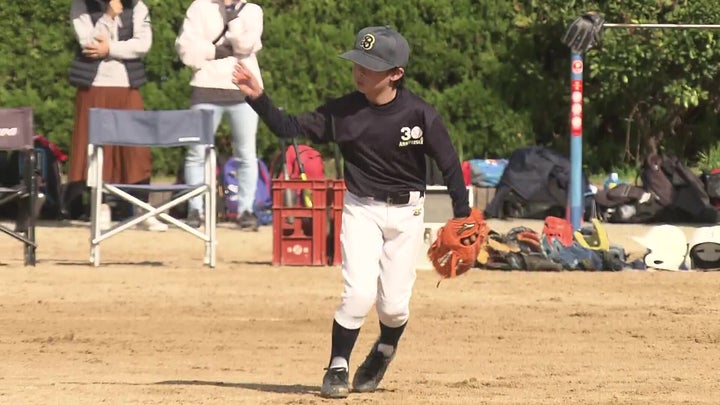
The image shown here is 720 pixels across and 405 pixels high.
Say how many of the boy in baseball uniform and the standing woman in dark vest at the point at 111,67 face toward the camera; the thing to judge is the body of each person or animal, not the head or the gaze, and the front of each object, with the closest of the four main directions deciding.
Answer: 2

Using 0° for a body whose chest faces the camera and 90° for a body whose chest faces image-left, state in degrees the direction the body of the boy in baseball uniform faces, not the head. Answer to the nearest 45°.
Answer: approximately 0°

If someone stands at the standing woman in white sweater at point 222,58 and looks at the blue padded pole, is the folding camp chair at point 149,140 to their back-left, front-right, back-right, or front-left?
back-right

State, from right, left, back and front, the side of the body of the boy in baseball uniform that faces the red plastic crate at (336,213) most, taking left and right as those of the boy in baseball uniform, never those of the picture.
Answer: back

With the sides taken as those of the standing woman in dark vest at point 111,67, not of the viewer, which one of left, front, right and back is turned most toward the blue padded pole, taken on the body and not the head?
left

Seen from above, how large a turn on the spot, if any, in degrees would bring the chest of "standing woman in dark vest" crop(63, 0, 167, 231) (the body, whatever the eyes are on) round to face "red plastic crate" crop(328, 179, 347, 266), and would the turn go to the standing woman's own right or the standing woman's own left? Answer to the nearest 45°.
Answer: approximately 45° to the standing woman's own left

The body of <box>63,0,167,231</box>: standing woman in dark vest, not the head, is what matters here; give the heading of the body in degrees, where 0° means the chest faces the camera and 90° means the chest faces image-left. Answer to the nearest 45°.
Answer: approximately 0°
